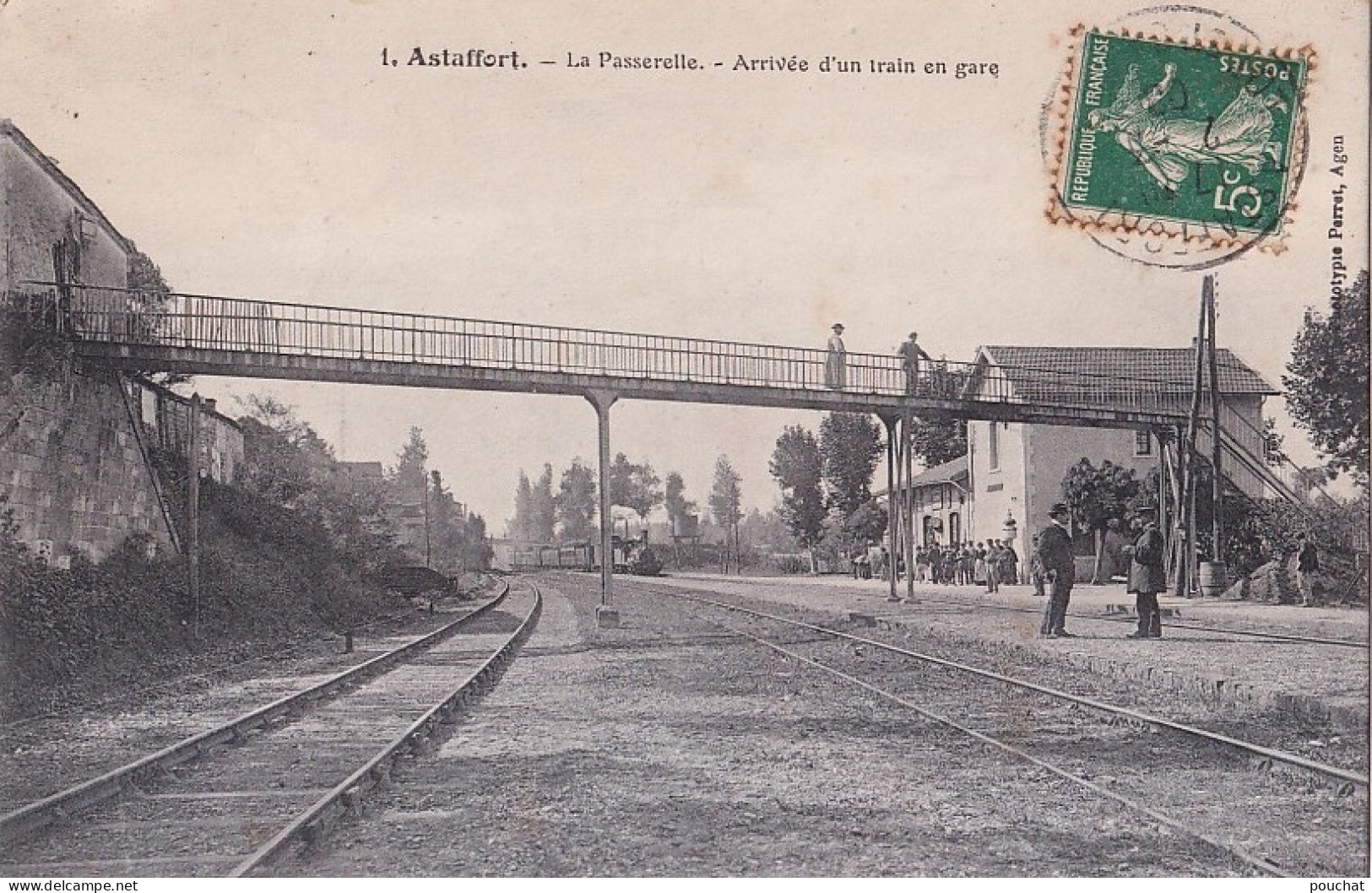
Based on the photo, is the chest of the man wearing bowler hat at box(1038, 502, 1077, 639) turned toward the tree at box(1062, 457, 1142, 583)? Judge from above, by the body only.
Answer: no

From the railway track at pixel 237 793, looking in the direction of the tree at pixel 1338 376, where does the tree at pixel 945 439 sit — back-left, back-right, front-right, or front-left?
front-left

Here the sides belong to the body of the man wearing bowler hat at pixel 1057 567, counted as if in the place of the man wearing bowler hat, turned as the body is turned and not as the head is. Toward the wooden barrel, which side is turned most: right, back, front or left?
left

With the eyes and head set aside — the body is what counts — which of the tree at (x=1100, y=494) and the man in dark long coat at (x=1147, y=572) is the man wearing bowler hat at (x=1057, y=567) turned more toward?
the man in dark long coat
